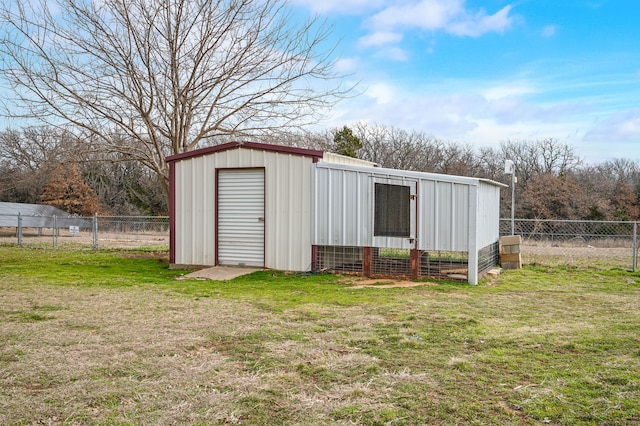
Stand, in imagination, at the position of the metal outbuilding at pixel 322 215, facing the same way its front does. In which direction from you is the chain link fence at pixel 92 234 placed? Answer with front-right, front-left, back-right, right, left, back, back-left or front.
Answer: back-right

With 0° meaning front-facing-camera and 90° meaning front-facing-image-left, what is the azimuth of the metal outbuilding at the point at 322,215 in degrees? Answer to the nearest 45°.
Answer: approximately 0°
